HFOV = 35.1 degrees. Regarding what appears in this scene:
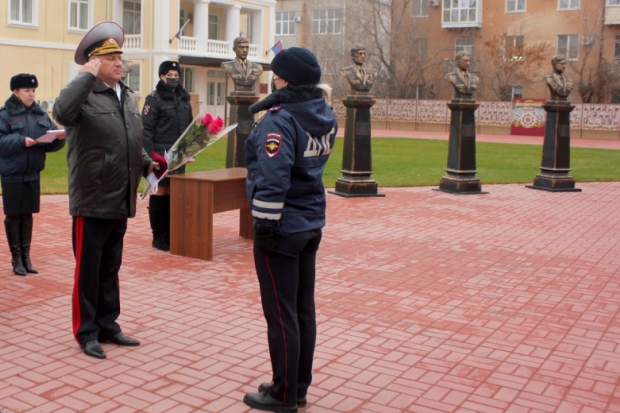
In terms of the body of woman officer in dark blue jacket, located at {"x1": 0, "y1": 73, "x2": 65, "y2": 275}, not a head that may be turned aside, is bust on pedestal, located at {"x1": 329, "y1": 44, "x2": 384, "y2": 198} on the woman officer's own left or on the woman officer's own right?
on the woman officer's own left

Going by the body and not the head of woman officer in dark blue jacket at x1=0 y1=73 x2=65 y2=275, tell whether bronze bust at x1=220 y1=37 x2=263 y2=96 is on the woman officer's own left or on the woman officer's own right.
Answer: on the woman officer's own left

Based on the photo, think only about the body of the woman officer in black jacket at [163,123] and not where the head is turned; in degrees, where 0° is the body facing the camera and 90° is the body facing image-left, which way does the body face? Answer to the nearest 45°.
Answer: approximately 315°

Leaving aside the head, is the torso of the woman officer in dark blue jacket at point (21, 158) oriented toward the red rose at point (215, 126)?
yes

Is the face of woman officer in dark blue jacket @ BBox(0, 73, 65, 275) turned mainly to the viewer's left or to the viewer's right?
to the viewer's right

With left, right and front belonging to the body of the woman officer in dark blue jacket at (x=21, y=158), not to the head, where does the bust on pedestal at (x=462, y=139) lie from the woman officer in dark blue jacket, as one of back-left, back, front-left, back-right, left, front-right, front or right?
left

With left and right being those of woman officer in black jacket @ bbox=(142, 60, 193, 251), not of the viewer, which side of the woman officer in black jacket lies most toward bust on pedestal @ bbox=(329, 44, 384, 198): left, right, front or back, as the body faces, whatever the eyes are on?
left

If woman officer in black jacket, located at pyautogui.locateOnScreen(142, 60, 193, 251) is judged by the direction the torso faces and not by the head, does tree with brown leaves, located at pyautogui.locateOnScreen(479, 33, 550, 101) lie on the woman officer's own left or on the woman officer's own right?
on the woman officer's own left

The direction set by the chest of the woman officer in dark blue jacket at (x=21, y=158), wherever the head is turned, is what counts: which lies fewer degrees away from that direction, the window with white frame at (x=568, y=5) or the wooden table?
the wooden table

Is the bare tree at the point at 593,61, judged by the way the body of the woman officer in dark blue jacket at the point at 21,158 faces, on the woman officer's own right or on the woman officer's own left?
on the woman officer's own left

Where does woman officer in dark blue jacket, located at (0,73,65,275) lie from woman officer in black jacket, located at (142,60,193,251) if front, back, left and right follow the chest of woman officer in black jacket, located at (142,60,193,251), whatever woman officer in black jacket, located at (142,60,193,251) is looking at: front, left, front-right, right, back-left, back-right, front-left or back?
right

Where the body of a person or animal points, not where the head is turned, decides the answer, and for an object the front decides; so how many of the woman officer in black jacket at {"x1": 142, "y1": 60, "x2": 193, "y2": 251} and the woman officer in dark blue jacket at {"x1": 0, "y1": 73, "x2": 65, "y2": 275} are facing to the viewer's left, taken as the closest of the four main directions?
0
